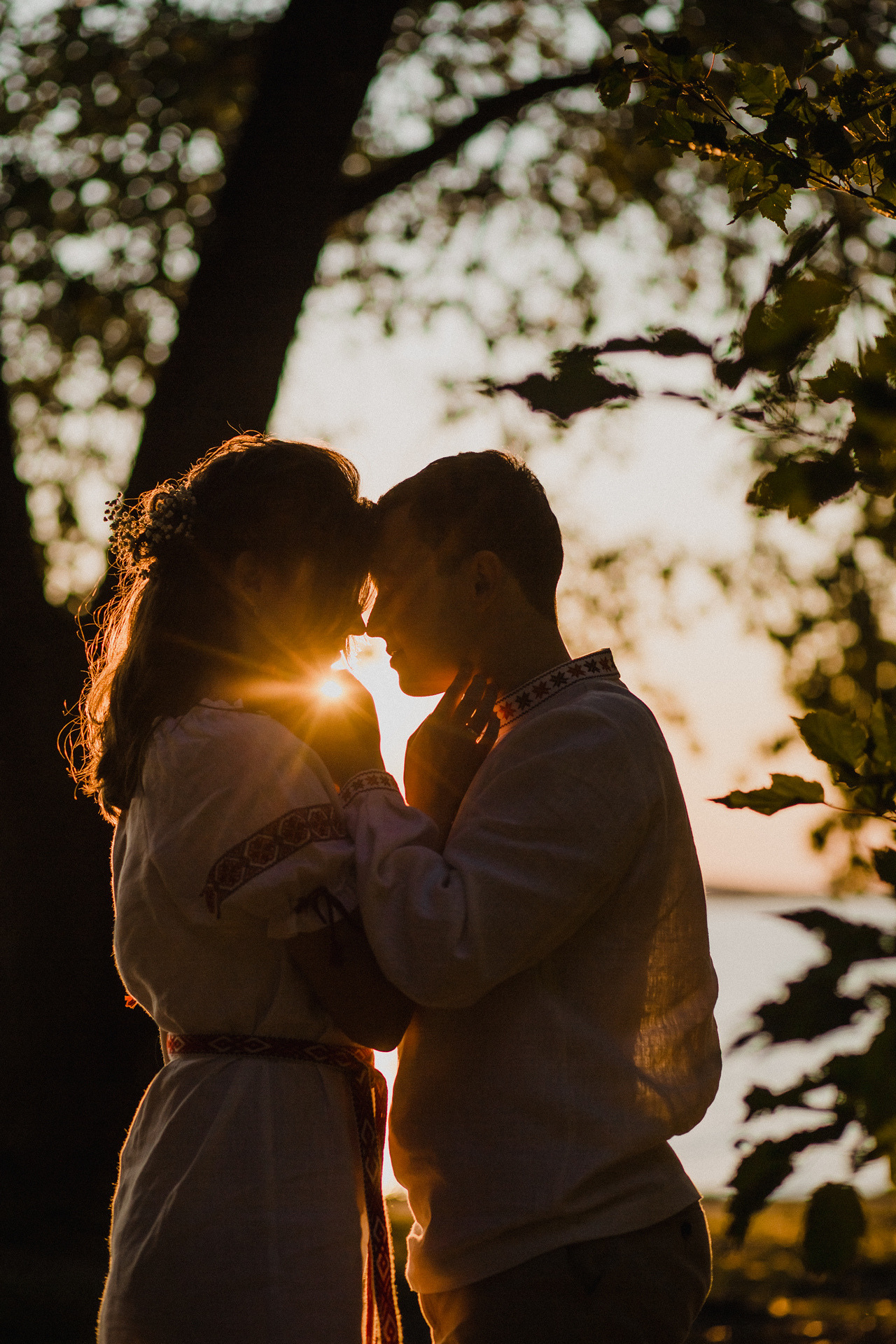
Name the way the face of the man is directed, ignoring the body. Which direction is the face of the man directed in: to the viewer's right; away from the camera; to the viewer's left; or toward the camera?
to the viewer's left

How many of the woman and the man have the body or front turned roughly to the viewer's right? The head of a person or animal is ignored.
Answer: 1

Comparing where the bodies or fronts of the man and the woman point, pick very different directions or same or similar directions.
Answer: very different directions

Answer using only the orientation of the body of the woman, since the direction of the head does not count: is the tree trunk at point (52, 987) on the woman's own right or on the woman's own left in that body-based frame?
on the woman's own left

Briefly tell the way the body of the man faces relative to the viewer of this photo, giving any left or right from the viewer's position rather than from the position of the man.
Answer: facing to the left of the viewer

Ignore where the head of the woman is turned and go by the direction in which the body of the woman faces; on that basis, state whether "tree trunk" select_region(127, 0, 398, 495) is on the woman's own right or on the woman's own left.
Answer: on the woman's own left

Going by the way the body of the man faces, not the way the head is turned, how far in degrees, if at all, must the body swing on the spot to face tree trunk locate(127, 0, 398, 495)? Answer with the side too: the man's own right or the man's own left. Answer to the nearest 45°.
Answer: approximately 90° to the man's own right

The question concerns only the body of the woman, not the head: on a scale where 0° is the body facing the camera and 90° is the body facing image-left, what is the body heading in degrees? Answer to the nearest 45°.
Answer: approximately 270°
